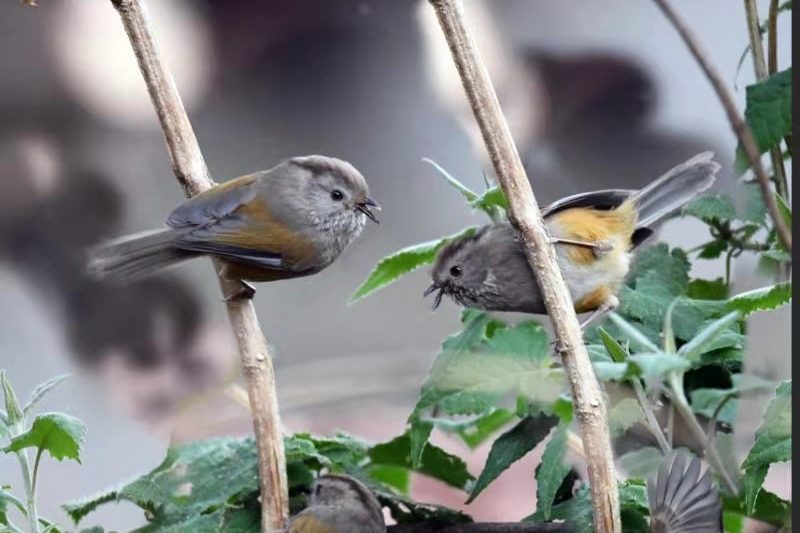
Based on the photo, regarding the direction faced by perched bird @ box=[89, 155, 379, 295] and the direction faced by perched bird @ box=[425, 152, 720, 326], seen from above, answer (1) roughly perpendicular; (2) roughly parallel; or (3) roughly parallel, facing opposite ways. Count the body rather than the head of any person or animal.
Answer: roughly parallel, facing opposite ways

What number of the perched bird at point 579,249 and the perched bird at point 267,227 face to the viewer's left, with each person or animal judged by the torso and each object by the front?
1

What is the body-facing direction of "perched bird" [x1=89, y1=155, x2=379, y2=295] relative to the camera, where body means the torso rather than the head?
to the viewer's right

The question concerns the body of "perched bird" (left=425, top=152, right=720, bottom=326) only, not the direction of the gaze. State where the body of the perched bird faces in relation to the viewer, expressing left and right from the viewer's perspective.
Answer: facing to the left of the viewer
